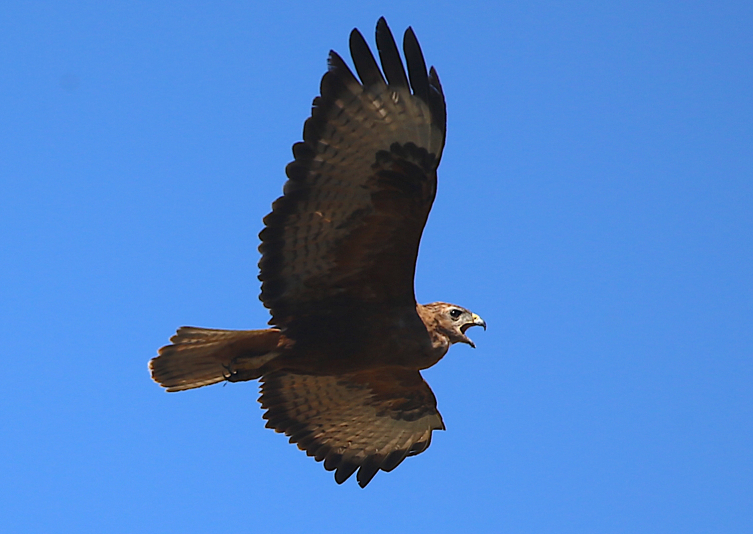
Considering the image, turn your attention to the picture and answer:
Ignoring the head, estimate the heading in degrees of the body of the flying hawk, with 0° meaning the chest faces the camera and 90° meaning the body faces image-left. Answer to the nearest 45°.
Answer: approximately 270°
